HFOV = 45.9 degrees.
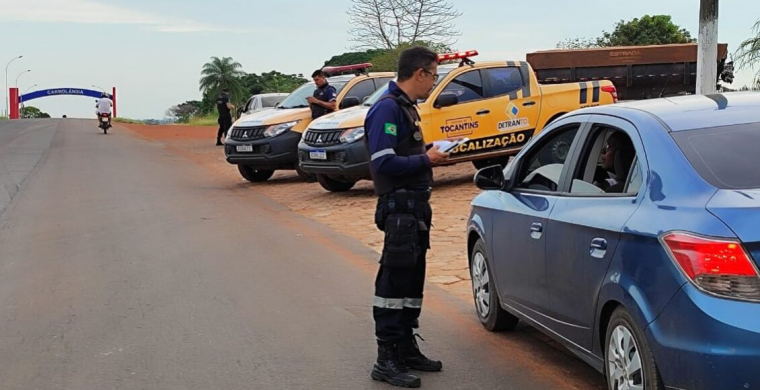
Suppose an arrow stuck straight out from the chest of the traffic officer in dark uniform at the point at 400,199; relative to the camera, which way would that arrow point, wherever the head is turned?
to the viewer's right

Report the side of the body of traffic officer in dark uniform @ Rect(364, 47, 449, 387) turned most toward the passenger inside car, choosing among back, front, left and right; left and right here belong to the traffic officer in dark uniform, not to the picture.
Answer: front

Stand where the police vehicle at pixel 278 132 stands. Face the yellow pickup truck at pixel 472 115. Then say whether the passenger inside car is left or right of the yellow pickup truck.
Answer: right

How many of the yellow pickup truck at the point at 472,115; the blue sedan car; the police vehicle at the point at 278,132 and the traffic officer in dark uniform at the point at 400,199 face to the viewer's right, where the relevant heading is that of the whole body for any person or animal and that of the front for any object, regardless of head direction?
1

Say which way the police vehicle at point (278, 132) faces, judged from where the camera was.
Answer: facing the viewer and to the left of the viewer

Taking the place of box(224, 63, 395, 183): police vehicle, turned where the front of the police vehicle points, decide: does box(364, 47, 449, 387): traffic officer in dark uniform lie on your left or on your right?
on your left

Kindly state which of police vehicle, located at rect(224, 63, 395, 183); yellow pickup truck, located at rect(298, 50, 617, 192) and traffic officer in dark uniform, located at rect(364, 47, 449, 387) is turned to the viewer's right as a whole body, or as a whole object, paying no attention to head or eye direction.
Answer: the traffic officer in dark uniform

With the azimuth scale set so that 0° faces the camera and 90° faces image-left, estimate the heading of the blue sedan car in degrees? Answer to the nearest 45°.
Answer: approximately 135°

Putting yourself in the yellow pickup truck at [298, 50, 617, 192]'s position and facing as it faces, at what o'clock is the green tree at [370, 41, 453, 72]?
The green tree is roughly at 4 o'clock from the yellow pickup truck.

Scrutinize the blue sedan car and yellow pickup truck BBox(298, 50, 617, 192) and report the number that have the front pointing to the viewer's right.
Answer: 0

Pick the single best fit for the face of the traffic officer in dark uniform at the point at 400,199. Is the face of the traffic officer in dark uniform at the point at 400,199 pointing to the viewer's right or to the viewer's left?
to the viewer's right

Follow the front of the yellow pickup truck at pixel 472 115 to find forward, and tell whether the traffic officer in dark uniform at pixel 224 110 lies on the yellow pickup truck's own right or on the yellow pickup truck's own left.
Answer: on the yellow pickup truck's own right

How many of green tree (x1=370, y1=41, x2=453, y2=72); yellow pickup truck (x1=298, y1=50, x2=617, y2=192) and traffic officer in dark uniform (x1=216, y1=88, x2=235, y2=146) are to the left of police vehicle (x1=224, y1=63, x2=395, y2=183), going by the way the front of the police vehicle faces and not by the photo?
1

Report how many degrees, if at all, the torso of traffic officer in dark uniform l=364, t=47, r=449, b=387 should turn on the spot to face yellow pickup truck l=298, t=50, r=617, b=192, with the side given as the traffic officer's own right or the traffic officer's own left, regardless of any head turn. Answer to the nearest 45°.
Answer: approximately 90° to the traffic officer's own left

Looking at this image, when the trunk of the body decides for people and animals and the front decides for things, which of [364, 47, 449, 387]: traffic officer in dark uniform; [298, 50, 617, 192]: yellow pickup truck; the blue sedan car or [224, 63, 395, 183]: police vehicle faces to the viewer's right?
the traffic officer in dark uniform

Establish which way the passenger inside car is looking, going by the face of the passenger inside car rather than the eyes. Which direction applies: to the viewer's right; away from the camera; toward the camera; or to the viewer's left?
to the viewer's left

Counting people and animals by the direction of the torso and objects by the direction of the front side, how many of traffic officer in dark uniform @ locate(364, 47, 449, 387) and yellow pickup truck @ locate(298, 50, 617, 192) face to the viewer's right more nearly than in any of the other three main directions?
1
